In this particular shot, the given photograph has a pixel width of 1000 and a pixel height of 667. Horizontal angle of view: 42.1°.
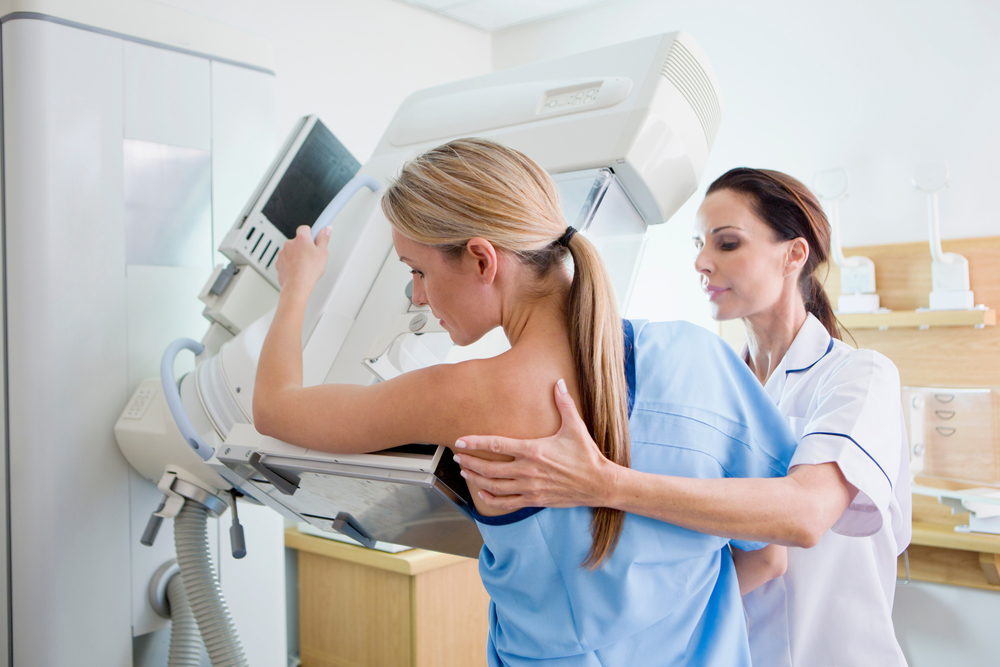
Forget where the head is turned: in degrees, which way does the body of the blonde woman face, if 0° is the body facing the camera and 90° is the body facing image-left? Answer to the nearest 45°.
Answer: approximately 135°

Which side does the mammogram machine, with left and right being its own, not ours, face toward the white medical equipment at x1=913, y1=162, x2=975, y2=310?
left

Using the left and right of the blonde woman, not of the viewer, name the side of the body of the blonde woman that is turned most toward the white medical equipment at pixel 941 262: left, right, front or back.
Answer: right

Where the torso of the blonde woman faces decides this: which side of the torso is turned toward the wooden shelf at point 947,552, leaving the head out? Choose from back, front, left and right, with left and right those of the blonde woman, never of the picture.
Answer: right

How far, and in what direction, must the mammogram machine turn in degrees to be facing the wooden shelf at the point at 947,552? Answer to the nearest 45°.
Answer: approximately 90° to its left

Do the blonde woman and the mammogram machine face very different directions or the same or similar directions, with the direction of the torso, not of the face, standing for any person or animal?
very different directions

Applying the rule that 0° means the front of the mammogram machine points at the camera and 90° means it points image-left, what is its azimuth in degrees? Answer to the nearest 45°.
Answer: approximately 315°
